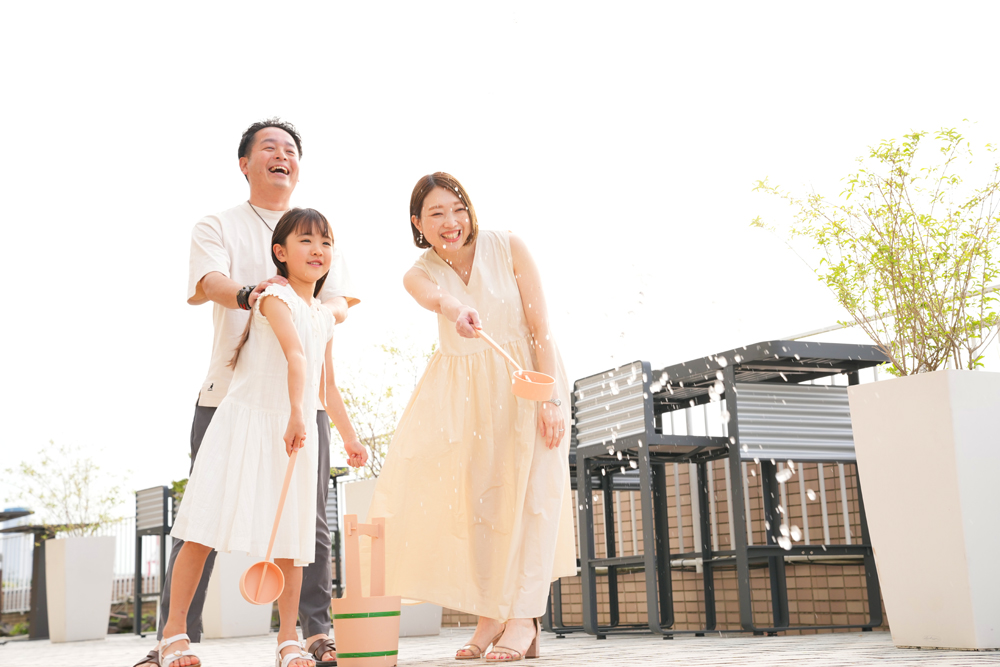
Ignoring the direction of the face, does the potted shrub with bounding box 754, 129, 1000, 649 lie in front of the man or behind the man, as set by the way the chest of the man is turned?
in front

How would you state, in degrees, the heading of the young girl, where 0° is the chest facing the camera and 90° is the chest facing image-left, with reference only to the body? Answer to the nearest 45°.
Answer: approximately 315°

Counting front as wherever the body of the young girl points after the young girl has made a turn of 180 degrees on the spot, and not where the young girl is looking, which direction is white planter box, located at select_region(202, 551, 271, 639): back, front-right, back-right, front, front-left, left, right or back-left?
front-right

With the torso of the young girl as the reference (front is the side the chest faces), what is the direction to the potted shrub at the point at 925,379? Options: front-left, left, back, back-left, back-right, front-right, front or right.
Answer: front-left

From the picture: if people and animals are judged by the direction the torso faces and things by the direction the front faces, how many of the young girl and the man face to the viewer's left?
0

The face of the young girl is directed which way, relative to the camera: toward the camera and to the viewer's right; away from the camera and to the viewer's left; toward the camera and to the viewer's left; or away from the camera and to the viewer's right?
toward the camera and to the viewer's right

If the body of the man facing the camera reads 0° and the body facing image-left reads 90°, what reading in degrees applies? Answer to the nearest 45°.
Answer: approximately 315°

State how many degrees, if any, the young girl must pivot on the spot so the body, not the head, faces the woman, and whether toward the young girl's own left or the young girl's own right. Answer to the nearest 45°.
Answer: approximately 90° to the young girl's own left
